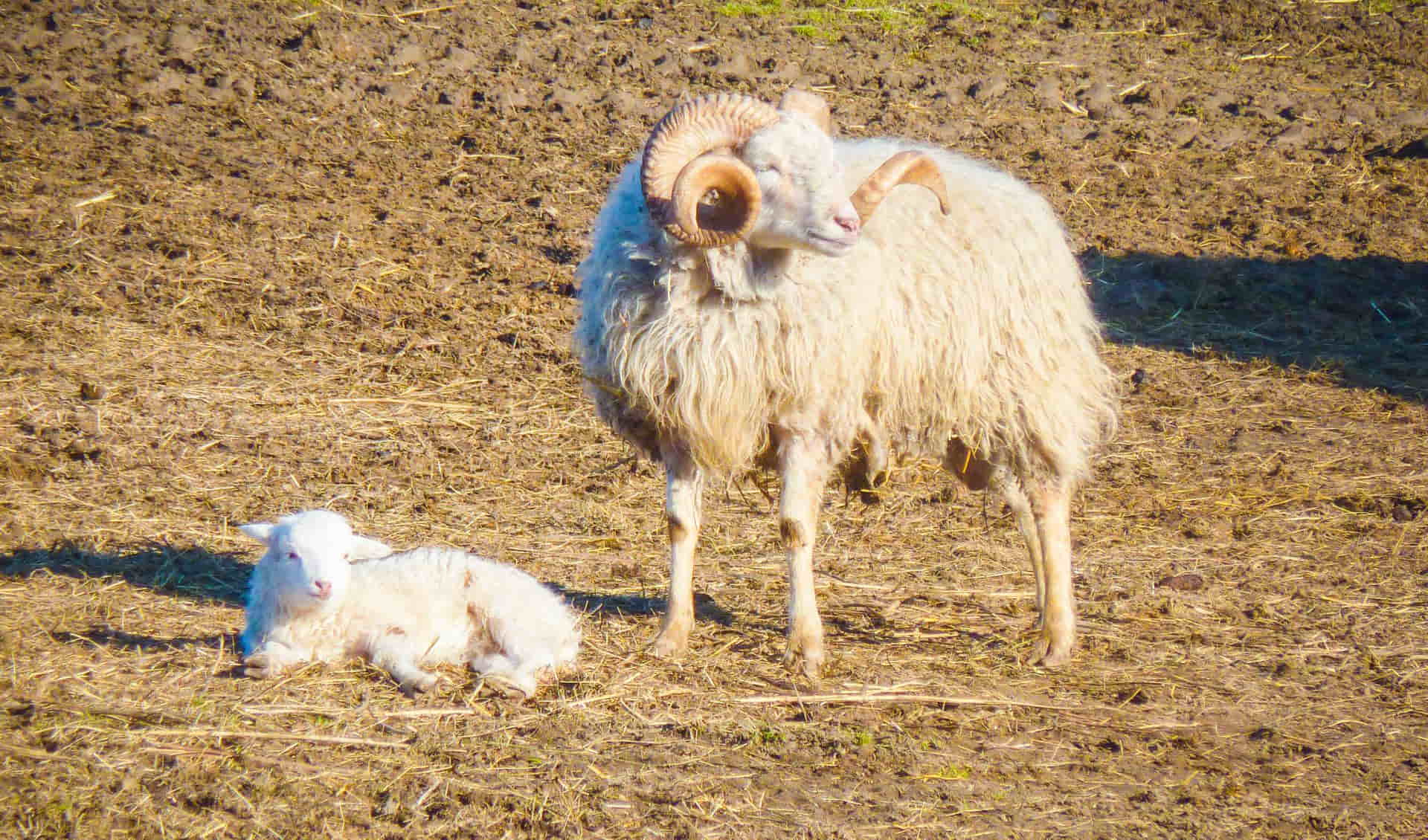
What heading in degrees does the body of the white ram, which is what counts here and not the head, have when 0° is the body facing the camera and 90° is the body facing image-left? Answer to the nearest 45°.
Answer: approximately 45°

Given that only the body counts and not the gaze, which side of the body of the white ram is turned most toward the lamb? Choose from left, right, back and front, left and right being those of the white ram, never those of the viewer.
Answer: front

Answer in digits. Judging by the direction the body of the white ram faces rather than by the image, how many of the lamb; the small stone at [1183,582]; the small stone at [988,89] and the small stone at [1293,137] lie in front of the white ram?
1

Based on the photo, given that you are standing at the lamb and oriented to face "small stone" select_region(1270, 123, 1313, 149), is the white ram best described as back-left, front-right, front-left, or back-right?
front-right

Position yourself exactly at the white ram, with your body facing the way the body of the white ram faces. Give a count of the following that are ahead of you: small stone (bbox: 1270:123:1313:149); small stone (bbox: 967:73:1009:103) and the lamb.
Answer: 1

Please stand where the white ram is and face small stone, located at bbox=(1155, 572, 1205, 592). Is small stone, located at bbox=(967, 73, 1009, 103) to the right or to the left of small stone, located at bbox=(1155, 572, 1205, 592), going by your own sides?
left

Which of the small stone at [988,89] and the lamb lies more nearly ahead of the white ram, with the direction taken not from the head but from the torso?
the lamb

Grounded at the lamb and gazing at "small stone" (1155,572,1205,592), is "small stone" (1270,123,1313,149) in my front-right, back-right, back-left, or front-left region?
front-left

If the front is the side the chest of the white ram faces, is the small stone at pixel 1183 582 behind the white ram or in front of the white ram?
behind

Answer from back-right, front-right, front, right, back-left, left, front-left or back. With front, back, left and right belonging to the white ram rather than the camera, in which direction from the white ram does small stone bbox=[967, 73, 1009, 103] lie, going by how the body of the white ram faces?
back-right

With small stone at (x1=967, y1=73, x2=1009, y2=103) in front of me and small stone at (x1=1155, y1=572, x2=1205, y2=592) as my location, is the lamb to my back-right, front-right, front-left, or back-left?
back-left

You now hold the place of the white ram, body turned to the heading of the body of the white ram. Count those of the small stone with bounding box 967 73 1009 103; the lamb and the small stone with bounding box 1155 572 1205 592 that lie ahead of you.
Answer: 1

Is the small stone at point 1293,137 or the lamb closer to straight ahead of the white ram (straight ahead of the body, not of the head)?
the lamb

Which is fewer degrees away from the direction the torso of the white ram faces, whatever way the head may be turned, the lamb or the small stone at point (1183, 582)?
the lamb
